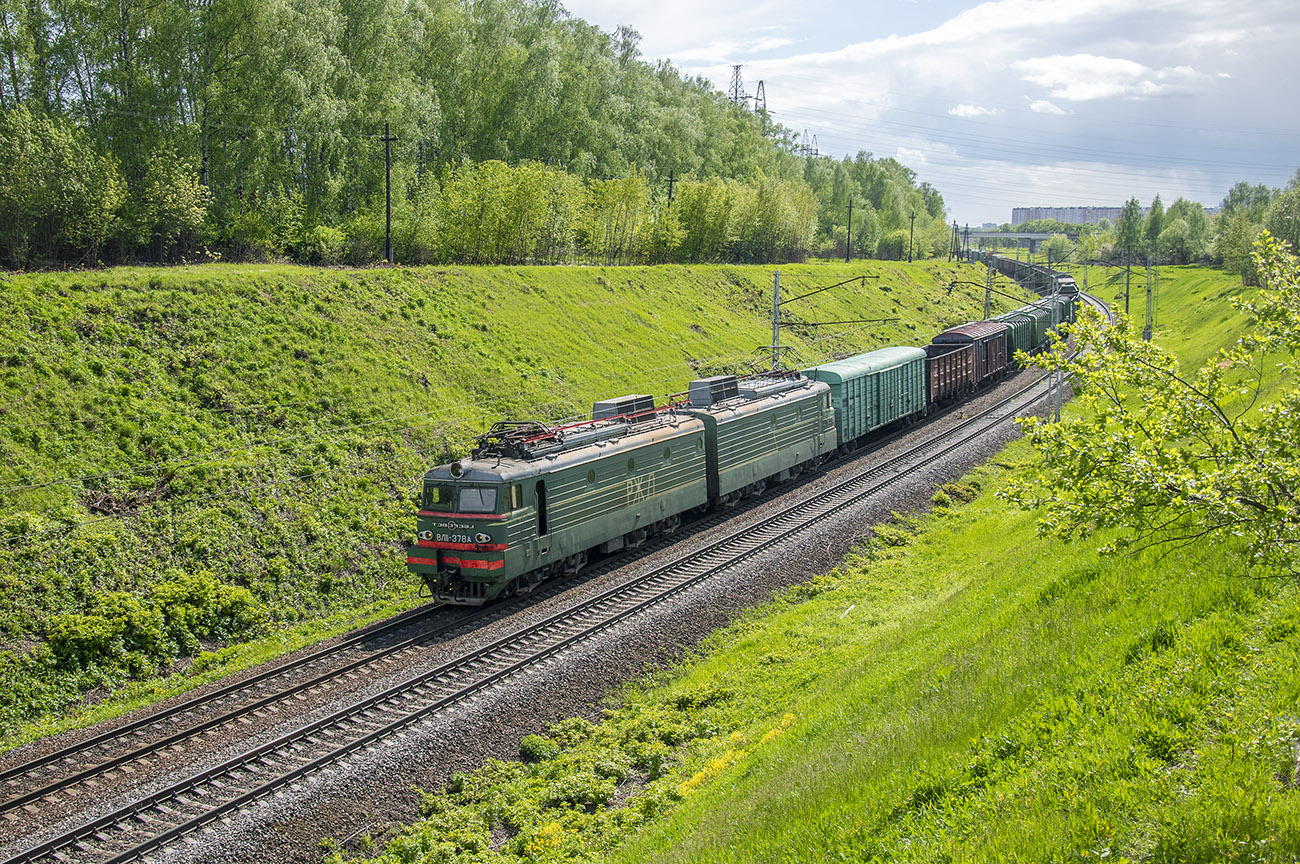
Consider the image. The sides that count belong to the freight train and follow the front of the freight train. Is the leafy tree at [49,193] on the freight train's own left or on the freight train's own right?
on the freight train's own right

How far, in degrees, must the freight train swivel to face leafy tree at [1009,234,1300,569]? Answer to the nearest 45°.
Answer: approximately 90° to its left

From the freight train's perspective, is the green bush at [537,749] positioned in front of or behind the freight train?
in front

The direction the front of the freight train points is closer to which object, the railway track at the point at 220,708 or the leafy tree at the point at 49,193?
the railway track

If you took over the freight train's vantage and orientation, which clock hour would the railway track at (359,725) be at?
The railway track is roughly at 11 o'clock from the freight train.

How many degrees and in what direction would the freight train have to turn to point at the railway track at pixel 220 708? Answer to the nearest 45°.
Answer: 0° — it already faces it
